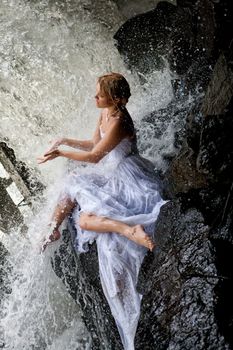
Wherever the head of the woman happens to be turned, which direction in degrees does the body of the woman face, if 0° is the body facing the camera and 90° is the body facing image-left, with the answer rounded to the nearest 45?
approximately 90°

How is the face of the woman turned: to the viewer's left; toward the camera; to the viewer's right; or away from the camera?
to the viewer's left

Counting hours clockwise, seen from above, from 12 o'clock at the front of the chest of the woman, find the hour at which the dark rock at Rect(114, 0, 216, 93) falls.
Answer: The dark rock is roughly at 4 o'clock from the woman.

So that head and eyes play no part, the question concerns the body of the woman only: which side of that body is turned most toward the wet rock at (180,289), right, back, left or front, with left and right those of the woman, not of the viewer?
back
